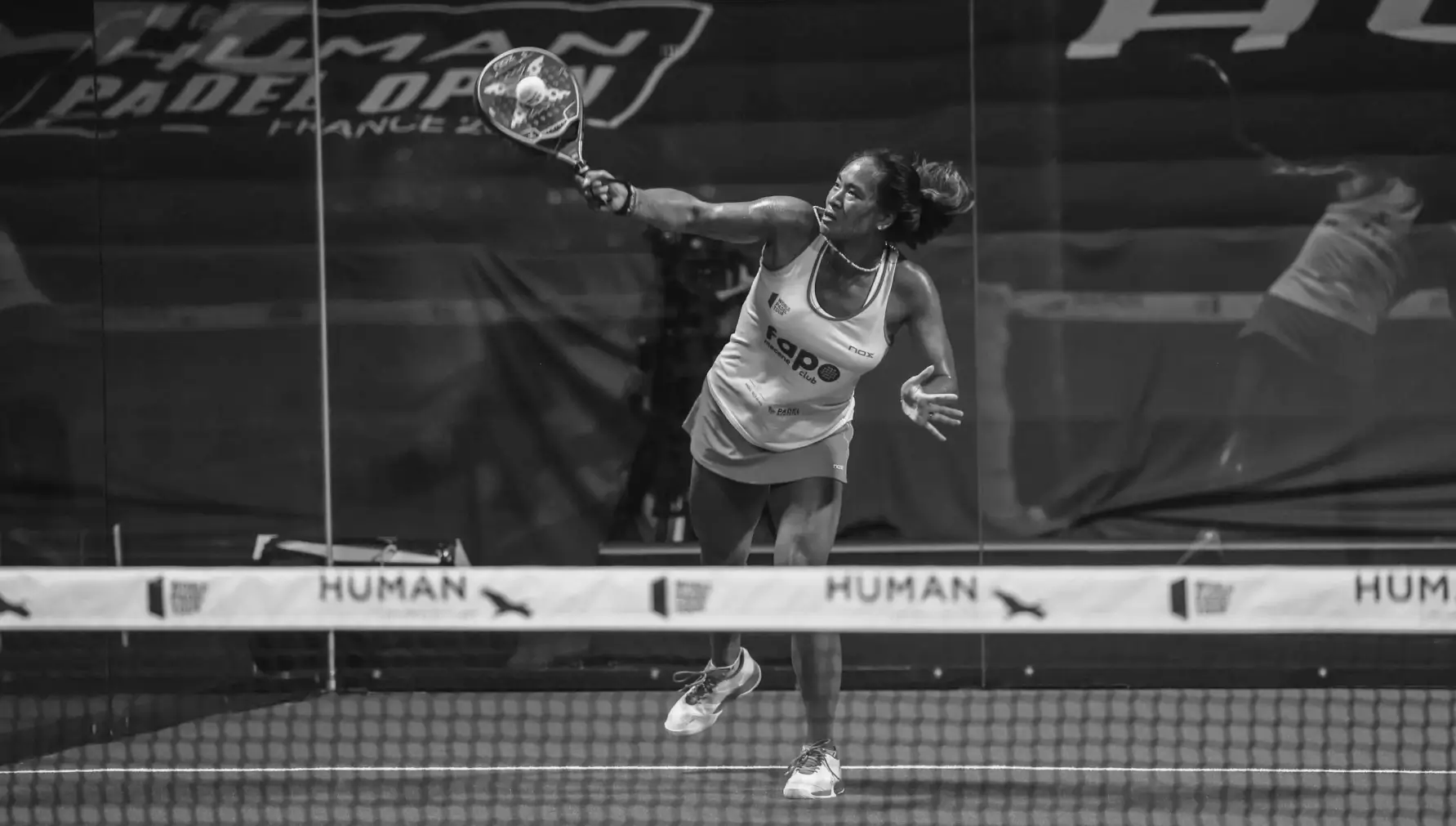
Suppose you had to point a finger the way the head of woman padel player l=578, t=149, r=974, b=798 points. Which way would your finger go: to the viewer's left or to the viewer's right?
to the viewer's left

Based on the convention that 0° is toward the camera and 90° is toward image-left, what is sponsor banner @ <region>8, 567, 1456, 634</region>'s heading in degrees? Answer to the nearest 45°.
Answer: approximately 0°

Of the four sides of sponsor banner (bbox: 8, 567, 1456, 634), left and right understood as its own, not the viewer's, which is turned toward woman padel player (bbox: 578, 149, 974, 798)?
back

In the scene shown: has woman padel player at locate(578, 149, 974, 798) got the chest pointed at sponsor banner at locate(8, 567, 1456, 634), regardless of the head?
yes

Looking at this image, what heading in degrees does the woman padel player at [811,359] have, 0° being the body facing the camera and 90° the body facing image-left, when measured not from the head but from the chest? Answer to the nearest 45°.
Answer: approximately 0°

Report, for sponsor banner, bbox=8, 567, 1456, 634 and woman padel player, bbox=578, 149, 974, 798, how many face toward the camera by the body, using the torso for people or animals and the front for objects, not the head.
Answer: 2
